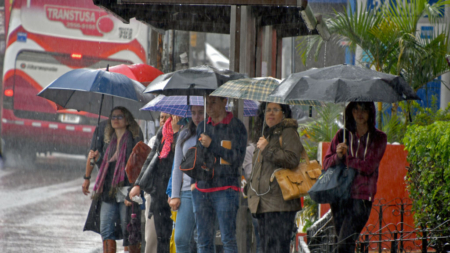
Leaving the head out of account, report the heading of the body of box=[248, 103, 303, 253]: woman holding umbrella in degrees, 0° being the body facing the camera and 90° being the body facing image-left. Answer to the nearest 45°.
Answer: approximately 45°

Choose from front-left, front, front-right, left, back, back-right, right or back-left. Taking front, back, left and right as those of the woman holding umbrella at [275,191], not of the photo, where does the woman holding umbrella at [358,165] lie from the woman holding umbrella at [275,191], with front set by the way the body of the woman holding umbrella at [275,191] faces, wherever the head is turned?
back-left
